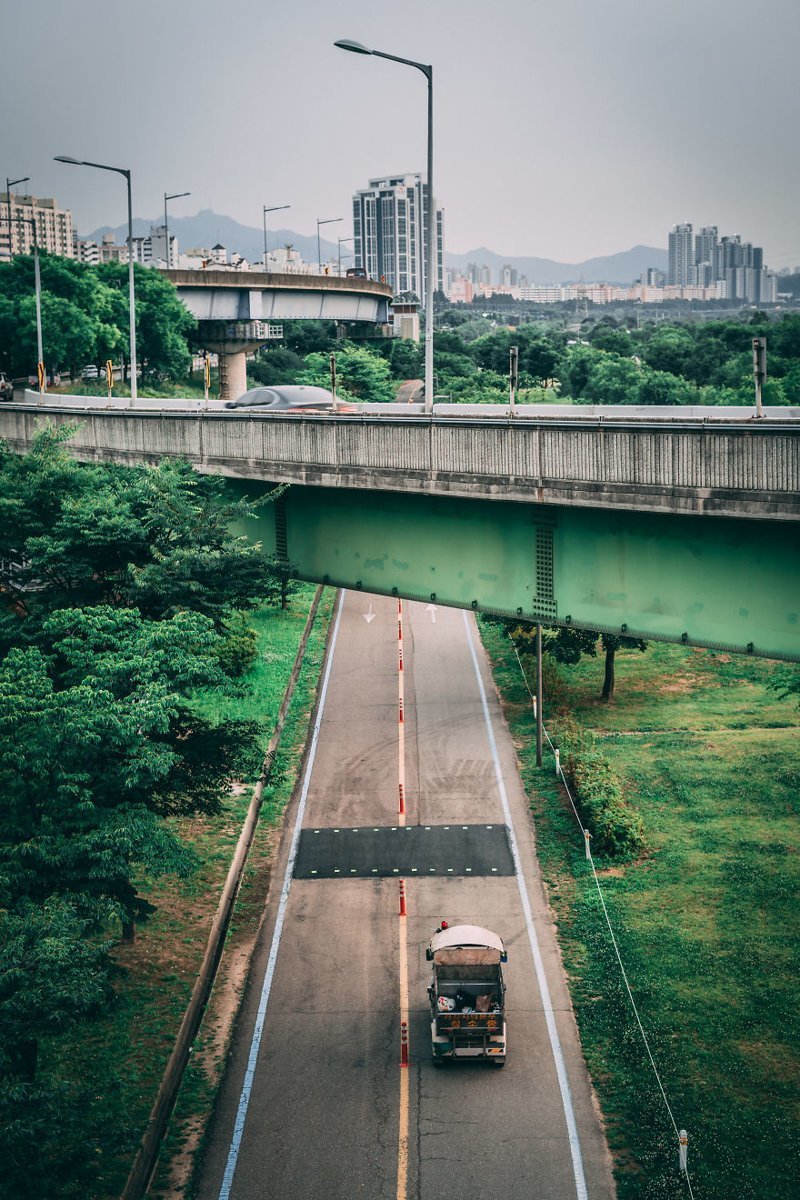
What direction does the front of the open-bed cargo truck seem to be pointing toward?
away from the camera

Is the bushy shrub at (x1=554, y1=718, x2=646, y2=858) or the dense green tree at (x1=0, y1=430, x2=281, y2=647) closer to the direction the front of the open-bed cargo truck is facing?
the bushy shrub

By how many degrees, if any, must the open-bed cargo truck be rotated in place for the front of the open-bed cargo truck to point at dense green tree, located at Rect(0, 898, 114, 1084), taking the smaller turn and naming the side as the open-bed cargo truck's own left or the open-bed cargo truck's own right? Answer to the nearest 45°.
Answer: approximately 135° to the open-bed cargo truck's own left

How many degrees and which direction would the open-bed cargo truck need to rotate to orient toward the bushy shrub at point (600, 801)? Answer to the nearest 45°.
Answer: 0° — it already faces it

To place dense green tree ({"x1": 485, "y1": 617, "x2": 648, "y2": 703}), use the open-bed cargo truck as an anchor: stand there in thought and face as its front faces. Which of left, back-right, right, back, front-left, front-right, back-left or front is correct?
front
